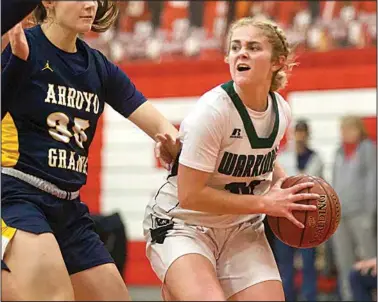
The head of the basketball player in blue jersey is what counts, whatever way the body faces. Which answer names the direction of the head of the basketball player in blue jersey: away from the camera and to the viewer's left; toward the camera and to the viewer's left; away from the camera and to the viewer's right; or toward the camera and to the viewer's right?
toward the camera and to the viewer's right

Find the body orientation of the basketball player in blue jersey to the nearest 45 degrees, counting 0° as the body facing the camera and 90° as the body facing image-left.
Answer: approximately 315°

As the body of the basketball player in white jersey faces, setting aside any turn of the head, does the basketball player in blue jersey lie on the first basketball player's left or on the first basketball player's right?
on the first basketball player's right

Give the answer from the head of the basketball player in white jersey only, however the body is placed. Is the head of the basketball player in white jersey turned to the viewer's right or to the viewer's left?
to the viewer's left

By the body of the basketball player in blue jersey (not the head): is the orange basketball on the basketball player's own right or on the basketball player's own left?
on the basketball player's own left

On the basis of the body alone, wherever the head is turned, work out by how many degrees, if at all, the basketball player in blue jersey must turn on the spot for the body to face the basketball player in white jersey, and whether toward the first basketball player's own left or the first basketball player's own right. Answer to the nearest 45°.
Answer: approximately 45° to the first basketball player's own left

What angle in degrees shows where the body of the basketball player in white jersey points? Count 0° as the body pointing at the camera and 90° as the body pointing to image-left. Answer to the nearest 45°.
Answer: approximately 315°
